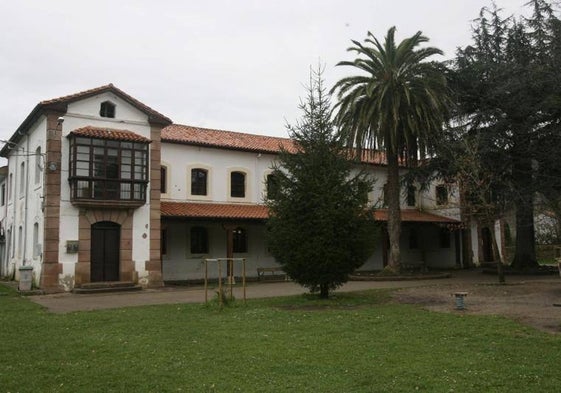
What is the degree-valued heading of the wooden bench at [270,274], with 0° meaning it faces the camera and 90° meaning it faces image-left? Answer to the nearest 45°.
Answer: approximately 0°

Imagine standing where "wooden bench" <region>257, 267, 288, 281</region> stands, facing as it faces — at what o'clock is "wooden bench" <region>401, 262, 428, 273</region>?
"wooden bench" <region>401, 262, 428, 273</region> is roughly at 8 o'clock from "wooden bench" <region>257, 267, 288, 281</region>.

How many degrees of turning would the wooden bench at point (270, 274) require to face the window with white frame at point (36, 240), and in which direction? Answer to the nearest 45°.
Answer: approximately 45° to its right
